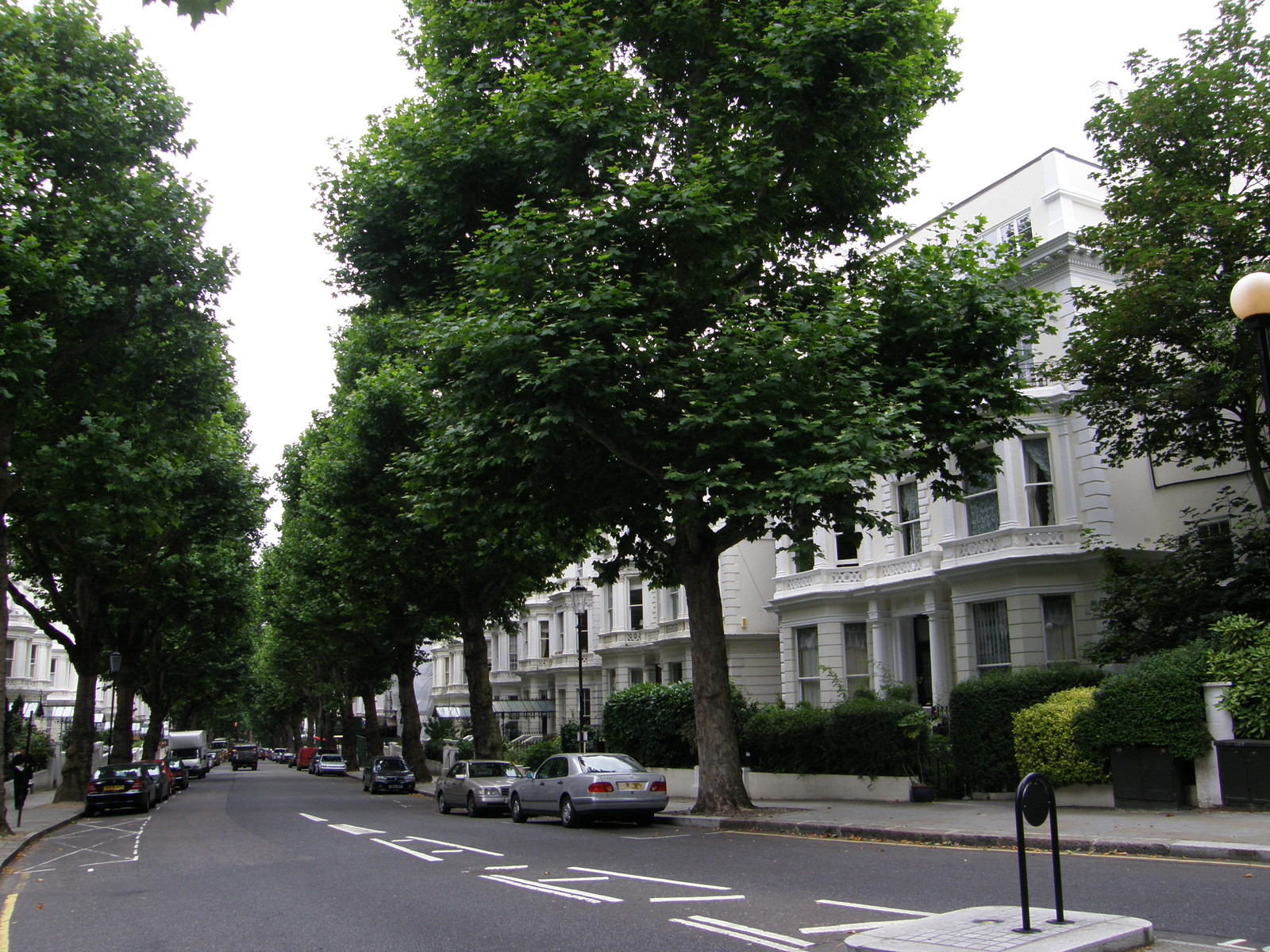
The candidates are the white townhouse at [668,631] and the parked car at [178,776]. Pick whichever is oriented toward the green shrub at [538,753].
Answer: the white townhouse

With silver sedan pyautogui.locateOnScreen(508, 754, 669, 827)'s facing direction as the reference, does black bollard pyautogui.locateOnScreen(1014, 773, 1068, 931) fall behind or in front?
behind

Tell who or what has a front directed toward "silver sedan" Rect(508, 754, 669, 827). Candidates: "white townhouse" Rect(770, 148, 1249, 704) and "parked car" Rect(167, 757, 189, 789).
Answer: the white townhouse

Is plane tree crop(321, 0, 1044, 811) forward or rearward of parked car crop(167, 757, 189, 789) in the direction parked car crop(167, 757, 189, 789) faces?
rearward

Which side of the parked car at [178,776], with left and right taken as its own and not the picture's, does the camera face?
back

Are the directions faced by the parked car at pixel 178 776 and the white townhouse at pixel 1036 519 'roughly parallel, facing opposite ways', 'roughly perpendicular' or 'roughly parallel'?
roughly perpendicular

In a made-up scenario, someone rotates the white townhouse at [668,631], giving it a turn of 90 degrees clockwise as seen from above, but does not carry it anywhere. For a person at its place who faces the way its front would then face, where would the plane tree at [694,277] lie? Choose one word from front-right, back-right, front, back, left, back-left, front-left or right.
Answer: back-left

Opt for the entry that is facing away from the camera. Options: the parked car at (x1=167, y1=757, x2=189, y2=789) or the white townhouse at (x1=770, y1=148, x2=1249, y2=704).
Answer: the parked car

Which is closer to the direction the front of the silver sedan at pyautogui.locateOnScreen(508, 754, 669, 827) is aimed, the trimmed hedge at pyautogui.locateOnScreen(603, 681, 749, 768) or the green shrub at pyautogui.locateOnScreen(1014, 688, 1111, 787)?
the trimmed hedge

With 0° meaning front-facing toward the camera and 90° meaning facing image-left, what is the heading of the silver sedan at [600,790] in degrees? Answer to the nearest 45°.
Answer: approximately 135°

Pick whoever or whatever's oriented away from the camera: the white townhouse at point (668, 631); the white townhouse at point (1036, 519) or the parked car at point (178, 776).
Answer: the parked car

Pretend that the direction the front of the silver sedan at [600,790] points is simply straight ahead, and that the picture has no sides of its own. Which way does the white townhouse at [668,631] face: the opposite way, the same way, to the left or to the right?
to the left

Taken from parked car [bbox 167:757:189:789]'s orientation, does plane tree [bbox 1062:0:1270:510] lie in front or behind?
behind

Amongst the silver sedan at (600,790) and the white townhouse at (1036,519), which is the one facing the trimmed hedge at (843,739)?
the white townhouse

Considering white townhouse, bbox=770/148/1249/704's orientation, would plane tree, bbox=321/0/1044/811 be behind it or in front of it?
in front

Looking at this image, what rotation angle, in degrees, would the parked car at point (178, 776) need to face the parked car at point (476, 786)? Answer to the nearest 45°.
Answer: approximately 180°

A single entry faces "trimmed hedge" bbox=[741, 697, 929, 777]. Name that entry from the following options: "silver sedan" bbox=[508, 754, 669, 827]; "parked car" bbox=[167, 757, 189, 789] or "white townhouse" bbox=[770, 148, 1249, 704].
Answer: the white townhouse
